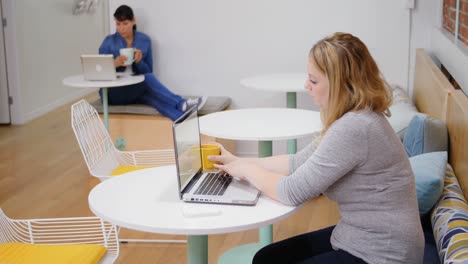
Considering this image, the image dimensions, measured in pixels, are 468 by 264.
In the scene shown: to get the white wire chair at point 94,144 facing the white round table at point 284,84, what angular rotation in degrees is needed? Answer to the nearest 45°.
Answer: approximately 45° to its left

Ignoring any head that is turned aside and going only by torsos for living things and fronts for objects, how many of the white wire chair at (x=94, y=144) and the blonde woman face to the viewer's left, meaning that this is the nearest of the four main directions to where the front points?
1

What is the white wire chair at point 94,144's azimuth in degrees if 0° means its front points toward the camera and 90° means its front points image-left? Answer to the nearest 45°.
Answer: approximately 270°

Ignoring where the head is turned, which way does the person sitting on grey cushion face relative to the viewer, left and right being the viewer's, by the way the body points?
facing the viewer

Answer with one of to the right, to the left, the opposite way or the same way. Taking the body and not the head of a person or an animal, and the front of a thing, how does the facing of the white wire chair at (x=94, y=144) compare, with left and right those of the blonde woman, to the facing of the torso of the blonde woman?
the opposite way

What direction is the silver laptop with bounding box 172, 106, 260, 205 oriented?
to the viewer's right

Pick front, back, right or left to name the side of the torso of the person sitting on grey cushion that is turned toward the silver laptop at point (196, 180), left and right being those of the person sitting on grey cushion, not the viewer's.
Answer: front

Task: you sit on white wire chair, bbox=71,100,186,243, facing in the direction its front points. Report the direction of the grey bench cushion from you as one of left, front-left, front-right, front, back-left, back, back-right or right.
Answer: left

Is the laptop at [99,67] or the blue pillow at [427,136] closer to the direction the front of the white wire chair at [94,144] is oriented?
the blue pillow

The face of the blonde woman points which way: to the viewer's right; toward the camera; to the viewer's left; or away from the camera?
to the viewer's left

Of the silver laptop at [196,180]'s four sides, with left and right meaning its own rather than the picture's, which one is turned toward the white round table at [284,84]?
left

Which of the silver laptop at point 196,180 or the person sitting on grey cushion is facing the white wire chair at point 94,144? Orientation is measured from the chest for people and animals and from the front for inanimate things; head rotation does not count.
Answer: the person sitting on grey cushion

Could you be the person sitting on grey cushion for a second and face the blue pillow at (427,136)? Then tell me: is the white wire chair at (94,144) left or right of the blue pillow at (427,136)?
right

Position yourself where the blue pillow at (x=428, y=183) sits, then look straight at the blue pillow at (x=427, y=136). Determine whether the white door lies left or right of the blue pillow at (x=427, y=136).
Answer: left

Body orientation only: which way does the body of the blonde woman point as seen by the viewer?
to the viewer's left
